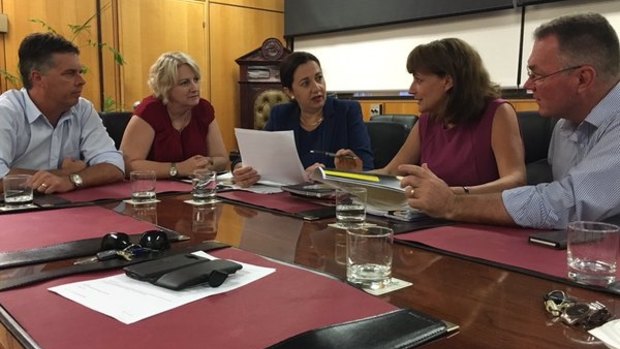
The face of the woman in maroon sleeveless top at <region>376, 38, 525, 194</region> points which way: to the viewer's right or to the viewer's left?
to the viewer's left

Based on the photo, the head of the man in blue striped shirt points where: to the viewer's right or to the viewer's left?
to the viewer's left

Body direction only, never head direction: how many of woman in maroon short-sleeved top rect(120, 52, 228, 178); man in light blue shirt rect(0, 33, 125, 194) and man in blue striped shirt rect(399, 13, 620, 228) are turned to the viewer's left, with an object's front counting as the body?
1

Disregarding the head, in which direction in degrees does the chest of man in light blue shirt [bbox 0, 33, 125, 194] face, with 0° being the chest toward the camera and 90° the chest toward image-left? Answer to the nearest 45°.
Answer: approximately 315°

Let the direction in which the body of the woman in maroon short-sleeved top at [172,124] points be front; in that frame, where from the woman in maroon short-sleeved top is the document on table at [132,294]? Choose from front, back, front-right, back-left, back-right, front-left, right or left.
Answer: front-right

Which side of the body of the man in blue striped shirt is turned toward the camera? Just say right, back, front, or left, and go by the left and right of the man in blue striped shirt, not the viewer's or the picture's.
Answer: left

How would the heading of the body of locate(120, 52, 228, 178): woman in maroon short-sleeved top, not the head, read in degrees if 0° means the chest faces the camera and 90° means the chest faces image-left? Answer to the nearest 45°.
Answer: approximately 315°

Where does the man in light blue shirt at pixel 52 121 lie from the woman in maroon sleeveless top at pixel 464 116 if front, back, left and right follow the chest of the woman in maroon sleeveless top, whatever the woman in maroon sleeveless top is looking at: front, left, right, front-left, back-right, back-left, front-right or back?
front-right

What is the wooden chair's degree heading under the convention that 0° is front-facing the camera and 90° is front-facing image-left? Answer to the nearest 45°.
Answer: approximately 0°

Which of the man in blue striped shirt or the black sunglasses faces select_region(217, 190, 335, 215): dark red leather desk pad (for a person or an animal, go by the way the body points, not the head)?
the man in blue striped shirt
